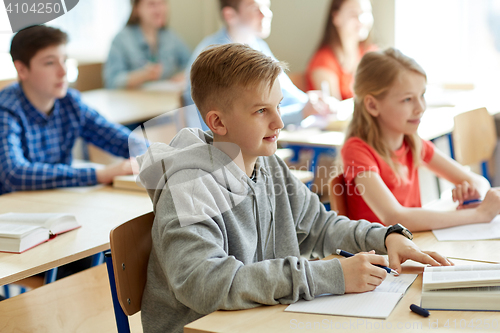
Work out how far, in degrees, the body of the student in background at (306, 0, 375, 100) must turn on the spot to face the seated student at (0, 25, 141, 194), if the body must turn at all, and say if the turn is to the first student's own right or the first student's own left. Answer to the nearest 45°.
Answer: approximately 90° to the first student's own right

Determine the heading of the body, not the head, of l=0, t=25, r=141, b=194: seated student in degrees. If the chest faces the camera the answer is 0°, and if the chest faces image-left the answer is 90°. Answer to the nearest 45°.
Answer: approximately 315°

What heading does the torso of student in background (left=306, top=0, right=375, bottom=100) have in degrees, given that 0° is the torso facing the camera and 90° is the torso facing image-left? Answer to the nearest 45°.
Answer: approximately 315°

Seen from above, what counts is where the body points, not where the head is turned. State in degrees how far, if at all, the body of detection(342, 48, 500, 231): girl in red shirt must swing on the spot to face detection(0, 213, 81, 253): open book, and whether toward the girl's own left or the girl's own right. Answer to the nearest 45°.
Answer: approximately 90° to the girl's own right

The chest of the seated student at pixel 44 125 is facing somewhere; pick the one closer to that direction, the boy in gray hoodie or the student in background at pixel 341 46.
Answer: the boy in gray hoodie

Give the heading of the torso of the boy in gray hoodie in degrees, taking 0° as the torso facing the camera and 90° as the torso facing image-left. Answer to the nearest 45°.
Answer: approximately 315°

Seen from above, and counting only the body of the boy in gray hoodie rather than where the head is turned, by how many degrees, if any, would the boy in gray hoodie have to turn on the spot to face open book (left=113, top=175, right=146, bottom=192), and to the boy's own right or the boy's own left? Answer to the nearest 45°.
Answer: approximately 180°
